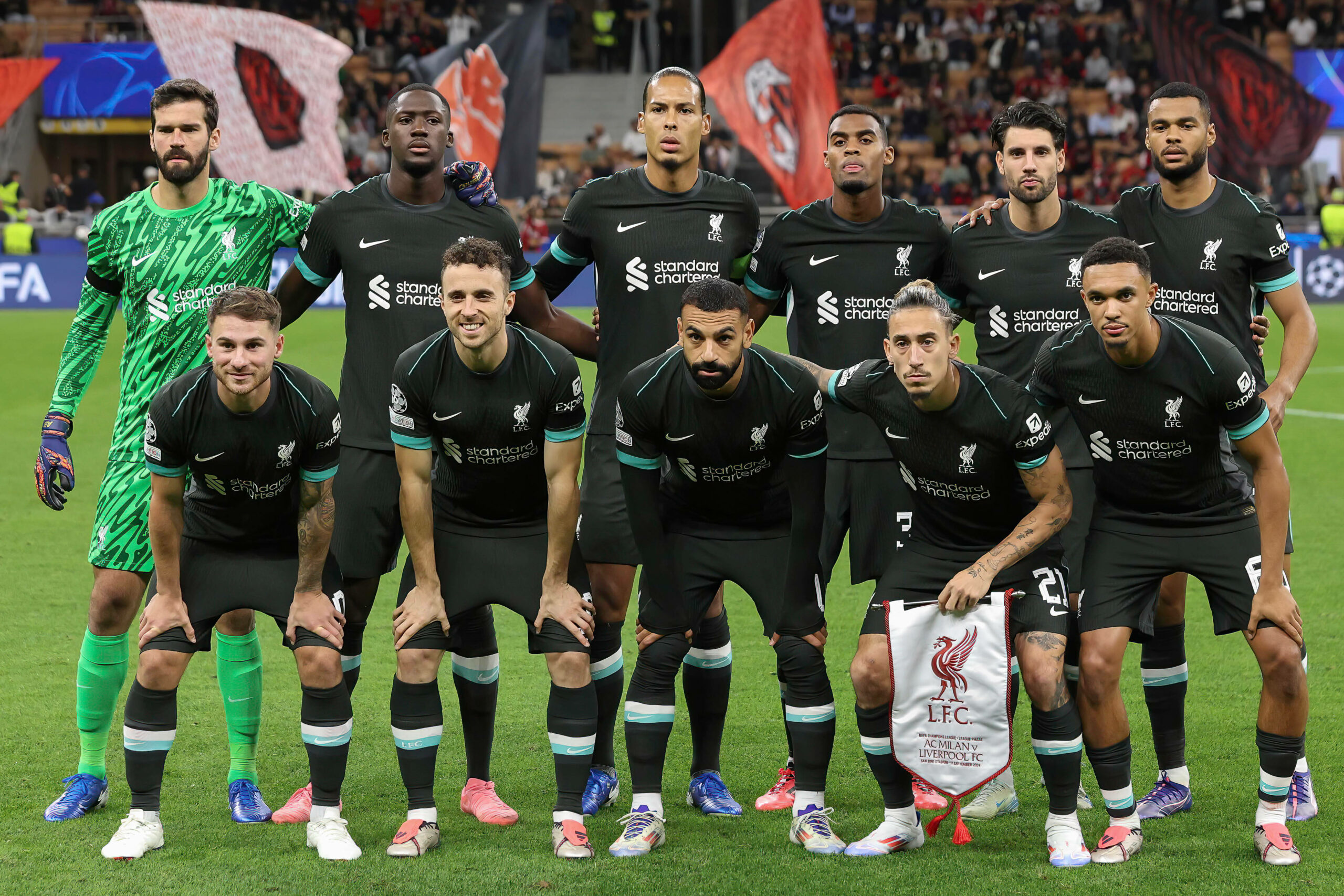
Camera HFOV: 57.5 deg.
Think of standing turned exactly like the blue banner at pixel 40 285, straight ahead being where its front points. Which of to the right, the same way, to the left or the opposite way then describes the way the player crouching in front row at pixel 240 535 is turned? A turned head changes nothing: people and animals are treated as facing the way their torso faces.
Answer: the same way

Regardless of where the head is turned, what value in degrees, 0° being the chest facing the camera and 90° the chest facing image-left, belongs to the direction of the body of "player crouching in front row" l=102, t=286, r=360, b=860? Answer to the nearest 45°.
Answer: approximately 0°

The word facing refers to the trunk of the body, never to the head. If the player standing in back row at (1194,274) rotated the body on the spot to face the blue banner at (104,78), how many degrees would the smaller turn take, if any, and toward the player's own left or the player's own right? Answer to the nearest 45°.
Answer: approximately 135° to the player's own right

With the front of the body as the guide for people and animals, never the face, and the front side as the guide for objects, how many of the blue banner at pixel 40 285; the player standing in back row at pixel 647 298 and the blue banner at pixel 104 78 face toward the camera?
3

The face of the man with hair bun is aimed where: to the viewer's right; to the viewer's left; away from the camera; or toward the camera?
toward the camera

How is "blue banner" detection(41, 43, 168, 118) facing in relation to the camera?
toward the camera

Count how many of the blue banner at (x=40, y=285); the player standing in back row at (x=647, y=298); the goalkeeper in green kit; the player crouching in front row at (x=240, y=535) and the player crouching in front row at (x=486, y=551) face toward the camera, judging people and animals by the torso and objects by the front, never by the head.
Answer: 5

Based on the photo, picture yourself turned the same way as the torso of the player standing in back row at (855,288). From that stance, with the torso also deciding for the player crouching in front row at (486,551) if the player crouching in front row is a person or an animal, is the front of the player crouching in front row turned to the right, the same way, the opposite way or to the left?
the same way

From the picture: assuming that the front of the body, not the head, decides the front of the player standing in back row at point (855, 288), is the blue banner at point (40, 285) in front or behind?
behind

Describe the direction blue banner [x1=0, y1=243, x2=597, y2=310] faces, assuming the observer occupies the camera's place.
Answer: facing the viewer

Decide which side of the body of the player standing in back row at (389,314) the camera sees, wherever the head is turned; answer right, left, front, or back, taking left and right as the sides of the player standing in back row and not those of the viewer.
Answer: front

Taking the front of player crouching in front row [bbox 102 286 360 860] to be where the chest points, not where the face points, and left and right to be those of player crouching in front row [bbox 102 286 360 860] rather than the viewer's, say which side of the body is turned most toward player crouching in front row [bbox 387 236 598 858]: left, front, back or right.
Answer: left

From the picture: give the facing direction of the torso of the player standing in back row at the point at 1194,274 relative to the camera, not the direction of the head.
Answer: toward the camera

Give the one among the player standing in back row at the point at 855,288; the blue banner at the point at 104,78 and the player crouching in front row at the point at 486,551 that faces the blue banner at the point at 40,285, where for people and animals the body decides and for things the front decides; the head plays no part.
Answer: the blue banner at the point at 104,78
